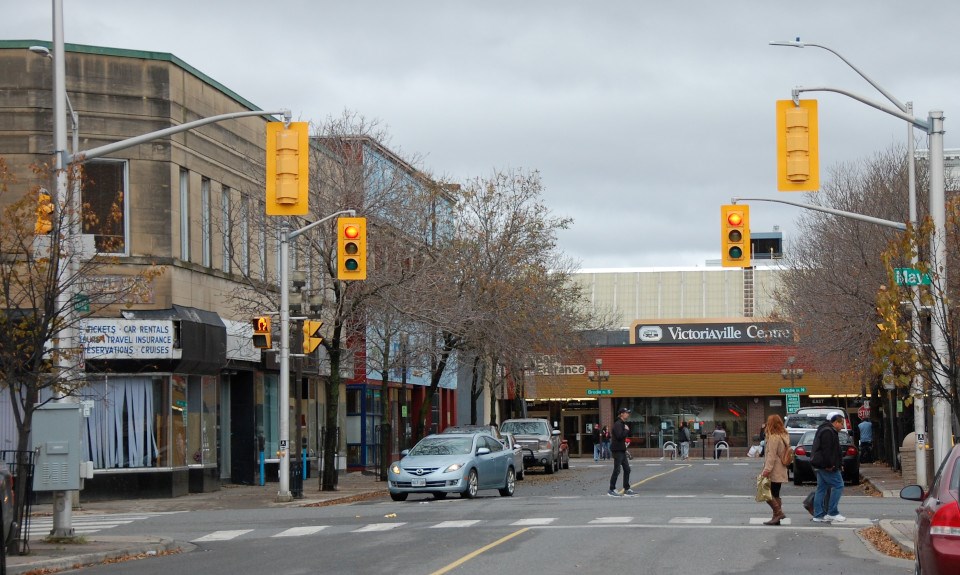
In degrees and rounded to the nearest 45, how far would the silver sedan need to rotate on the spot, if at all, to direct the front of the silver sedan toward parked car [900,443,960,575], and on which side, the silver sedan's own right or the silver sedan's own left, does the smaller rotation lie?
approximately 45° to the silver sedan's own left

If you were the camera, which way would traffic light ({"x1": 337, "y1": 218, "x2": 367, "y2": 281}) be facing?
facing the viewer

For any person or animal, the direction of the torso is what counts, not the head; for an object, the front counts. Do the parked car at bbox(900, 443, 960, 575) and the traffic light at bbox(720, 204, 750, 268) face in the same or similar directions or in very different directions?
very different directions

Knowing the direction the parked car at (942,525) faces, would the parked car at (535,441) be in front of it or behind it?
in front

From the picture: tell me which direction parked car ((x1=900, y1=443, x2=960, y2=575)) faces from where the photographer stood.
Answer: facing away from the viewer

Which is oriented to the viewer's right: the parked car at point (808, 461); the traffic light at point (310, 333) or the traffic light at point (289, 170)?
the traffic light at point (310, 333)

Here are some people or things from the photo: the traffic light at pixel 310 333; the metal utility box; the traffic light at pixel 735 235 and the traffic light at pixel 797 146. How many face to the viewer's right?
1

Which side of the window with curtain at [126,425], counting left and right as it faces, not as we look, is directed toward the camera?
front
